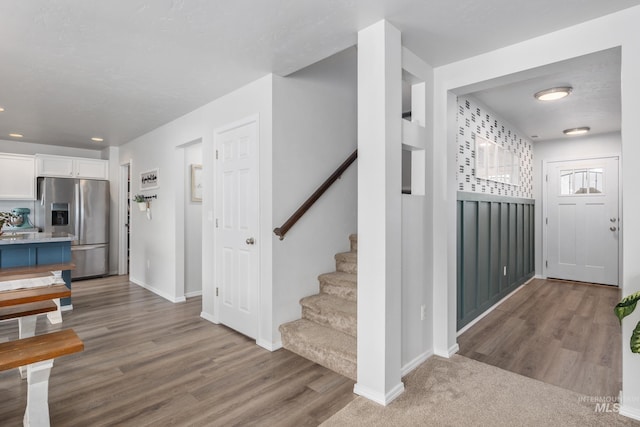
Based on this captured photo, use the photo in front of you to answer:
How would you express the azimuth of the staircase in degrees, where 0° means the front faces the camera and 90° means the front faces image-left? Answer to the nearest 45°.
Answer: approximately 45°

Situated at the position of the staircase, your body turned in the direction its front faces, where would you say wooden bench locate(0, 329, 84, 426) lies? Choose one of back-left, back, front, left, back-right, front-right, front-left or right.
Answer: front

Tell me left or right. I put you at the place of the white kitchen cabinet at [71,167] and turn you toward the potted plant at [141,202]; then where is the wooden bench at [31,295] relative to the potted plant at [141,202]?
right

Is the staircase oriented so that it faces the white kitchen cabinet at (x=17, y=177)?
no

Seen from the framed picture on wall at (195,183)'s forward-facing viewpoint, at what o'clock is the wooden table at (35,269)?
The wooden table is roughly at 4 o'clock from the framed picture on wall.

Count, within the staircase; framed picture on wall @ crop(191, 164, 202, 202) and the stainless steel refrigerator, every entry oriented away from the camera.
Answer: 0

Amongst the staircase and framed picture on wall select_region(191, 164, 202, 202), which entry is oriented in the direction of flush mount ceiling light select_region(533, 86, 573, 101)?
the framed picture on wall

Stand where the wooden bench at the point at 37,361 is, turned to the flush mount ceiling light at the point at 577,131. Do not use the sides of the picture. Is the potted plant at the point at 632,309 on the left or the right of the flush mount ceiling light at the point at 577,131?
right

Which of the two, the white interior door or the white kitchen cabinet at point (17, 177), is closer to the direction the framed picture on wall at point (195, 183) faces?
the white interior door

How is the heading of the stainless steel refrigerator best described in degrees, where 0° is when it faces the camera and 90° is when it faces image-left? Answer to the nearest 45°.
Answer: approximately 0°

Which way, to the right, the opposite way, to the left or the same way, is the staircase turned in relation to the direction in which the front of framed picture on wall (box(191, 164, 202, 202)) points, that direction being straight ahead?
to the right

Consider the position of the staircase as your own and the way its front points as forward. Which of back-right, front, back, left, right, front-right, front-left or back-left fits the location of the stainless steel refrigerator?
right

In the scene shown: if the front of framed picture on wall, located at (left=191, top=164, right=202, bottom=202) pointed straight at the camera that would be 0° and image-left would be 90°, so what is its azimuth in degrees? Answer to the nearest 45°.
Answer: approximately 315°

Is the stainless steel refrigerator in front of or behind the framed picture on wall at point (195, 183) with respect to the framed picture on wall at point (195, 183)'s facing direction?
behind

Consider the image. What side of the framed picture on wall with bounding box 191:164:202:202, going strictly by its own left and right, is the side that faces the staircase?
front

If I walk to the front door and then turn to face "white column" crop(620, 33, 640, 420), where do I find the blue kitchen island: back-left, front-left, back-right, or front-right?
front-right

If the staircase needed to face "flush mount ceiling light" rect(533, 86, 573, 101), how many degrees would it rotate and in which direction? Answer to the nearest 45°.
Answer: approximately 135° to its left
